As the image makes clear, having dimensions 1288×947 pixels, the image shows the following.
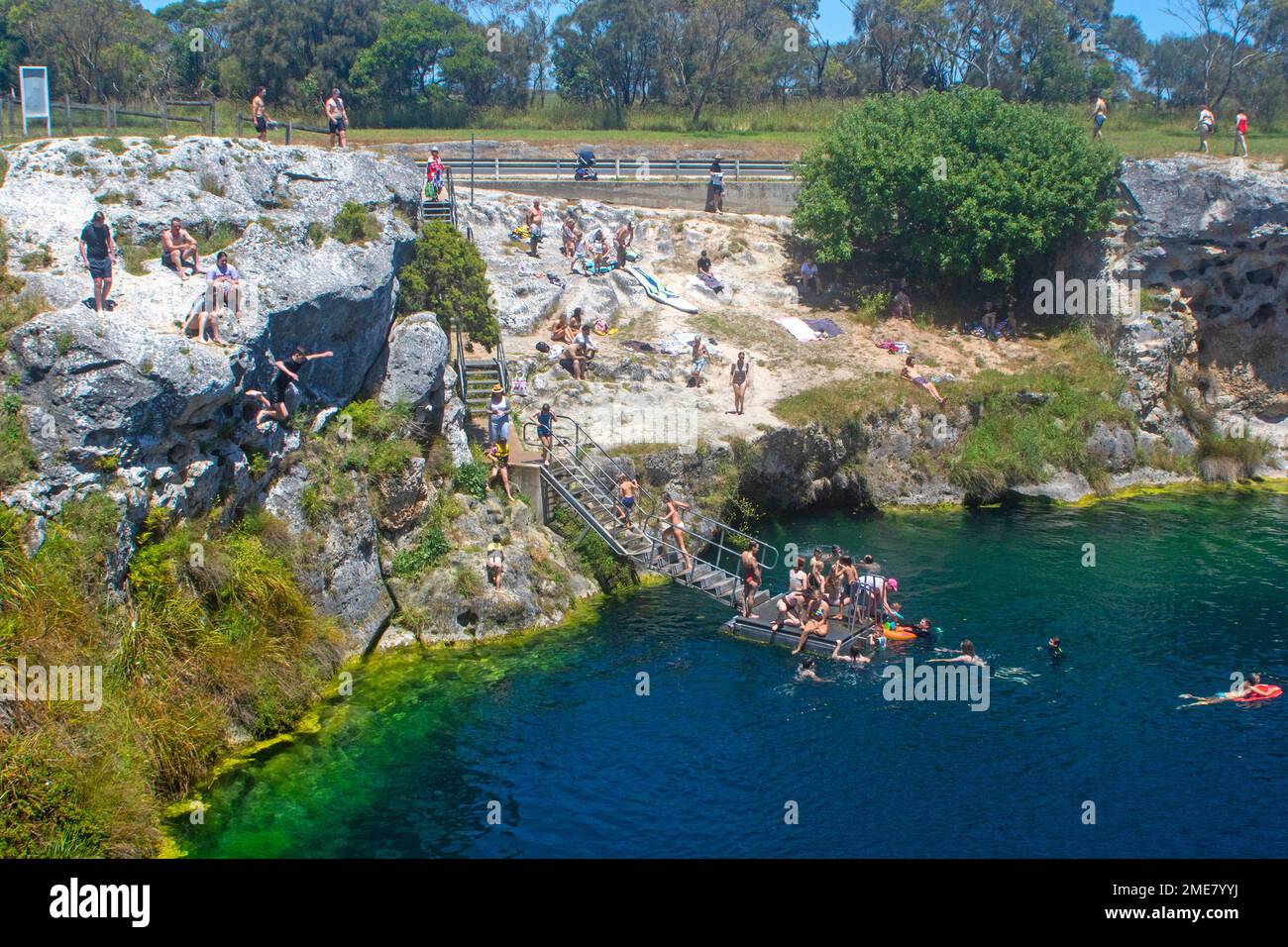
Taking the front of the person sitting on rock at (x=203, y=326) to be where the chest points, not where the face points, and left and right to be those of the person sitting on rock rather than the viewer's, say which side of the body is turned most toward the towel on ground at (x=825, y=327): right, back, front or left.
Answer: left

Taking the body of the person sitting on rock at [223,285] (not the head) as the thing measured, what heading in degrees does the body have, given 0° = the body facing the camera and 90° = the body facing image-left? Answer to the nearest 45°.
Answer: approximately 0°

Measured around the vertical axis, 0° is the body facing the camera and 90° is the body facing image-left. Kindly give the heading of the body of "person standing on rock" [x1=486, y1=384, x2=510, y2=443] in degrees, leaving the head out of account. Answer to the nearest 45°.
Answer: approximately 0°

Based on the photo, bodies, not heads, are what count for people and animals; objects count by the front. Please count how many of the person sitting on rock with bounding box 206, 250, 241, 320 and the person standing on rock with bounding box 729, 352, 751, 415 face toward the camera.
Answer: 2

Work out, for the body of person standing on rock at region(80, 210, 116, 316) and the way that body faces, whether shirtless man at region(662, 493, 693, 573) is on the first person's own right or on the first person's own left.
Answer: on the first person's own left

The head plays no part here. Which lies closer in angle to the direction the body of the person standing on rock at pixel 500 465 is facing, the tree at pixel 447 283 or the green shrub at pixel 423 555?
the green shrub

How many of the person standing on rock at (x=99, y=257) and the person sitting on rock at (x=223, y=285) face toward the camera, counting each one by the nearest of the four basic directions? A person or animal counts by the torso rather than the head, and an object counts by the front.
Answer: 2
